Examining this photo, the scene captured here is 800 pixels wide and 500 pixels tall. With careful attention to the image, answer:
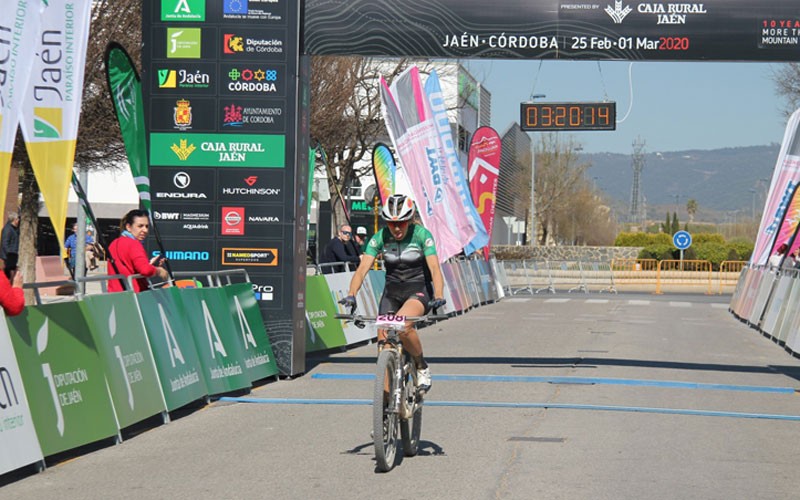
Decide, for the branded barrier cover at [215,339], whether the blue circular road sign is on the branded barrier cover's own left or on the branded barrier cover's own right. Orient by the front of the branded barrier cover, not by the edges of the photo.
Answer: on the branded barrier cover's own left

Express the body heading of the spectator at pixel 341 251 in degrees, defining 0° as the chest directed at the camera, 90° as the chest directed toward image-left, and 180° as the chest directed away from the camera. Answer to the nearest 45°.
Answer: approximately 315°

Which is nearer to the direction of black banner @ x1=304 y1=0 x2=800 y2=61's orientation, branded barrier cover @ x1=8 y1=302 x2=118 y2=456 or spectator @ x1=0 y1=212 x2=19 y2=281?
the branded barrier cover

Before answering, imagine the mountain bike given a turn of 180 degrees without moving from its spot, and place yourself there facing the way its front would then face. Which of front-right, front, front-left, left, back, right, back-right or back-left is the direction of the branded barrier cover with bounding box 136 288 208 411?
front-left

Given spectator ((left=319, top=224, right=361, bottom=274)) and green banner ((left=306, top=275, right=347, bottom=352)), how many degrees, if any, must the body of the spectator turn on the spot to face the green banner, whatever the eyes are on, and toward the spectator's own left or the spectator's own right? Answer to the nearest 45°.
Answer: approximately 45° to the spectator's own right

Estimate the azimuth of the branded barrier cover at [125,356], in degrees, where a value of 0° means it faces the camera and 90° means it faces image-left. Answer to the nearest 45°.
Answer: approximately 315°

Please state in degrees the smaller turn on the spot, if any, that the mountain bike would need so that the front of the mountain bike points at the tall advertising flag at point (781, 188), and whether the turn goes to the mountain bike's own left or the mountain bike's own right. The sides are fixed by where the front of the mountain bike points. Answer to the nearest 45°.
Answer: approximately 135° to the mountain bike's own left

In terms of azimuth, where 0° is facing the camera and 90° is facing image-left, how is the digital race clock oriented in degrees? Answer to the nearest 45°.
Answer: approximately 0°
